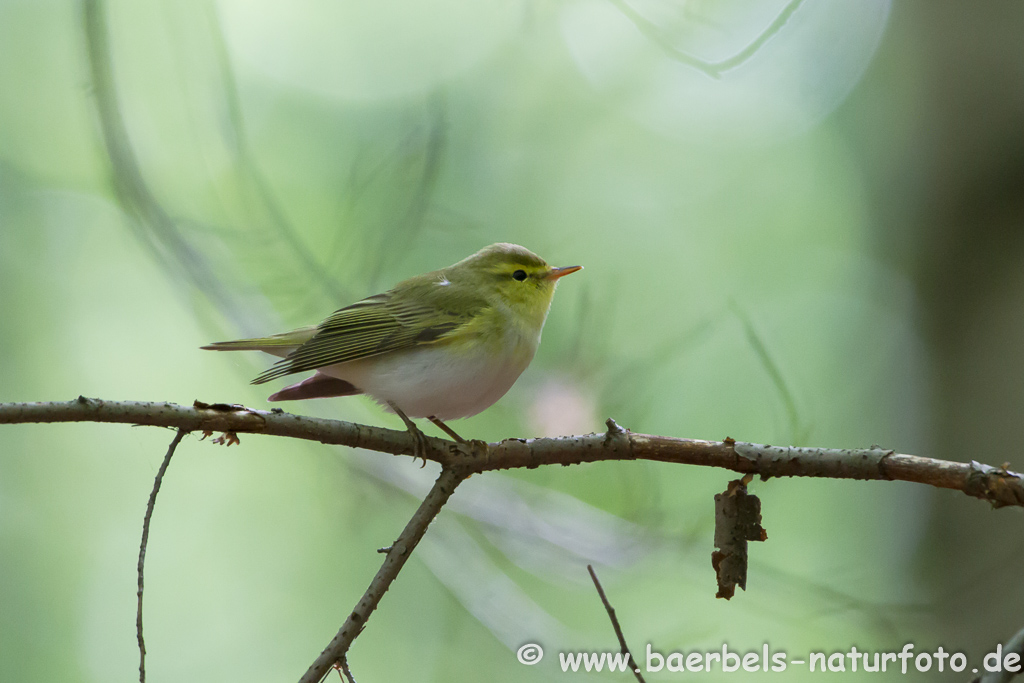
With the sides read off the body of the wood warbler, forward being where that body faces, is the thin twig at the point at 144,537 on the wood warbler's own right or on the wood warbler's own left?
on the wood warbler's own right

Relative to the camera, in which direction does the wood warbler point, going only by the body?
to the viewer's right
